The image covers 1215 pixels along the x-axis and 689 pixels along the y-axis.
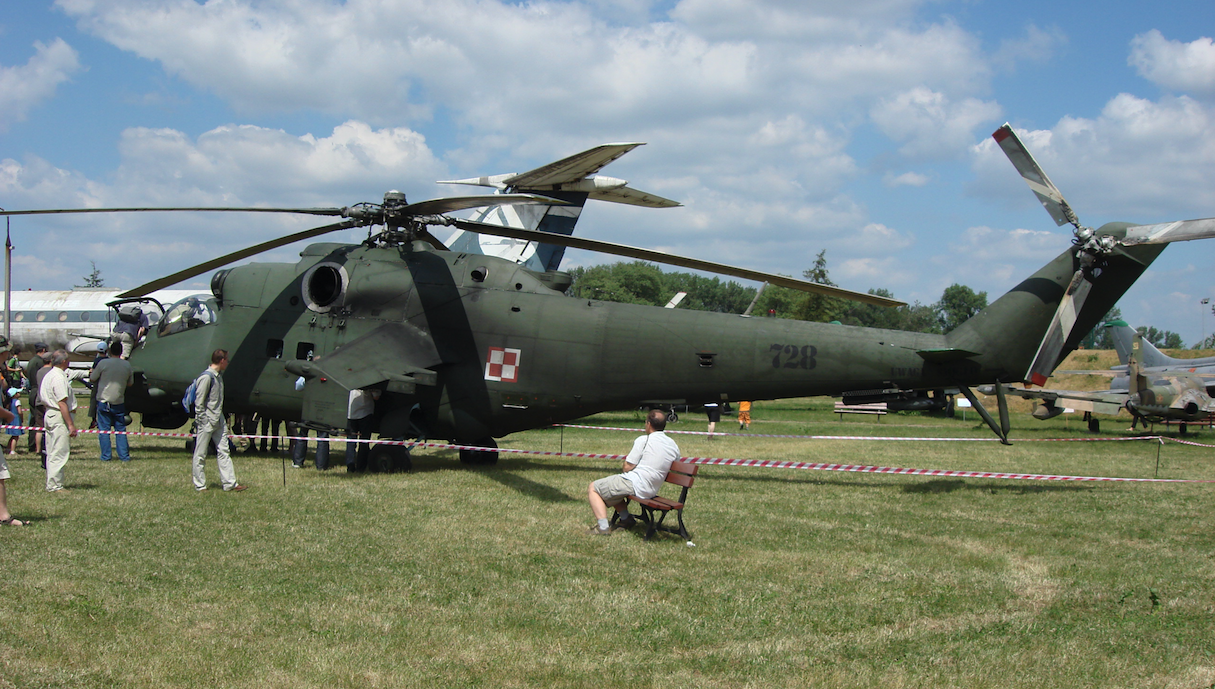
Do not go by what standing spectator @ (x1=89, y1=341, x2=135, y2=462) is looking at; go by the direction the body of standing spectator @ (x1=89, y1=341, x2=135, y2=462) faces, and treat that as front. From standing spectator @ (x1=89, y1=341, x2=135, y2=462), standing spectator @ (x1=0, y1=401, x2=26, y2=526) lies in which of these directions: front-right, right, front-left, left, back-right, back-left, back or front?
back

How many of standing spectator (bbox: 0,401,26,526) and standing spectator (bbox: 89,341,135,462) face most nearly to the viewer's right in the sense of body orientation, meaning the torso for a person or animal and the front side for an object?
1

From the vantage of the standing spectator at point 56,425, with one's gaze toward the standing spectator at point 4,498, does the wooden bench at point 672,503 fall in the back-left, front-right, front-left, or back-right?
front-left

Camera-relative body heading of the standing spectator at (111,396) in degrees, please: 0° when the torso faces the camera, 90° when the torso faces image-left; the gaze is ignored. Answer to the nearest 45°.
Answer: approximately 180°

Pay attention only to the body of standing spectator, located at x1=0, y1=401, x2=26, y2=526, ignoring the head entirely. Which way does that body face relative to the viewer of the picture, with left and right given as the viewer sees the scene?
facing to the right of the viewer

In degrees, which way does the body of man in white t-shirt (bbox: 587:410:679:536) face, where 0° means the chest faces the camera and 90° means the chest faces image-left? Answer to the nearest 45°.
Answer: approximately 135°

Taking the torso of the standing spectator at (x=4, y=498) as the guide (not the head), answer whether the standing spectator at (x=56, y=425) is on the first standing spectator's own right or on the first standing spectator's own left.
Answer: on the first standing spectator's own left

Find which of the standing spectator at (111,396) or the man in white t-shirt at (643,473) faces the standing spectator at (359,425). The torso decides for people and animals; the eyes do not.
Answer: the man in white t-shirt

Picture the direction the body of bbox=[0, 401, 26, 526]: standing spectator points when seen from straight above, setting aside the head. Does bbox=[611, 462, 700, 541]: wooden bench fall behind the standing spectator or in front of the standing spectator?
in front

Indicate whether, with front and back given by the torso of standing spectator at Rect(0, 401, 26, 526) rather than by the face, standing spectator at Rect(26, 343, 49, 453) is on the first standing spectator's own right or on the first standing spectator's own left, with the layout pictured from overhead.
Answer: on the first standing spectator's own left

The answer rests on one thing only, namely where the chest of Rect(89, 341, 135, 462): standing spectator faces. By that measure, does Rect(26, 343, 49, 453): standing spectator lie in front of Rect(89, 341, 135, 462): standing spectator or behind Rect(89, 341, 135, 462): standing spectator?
in front

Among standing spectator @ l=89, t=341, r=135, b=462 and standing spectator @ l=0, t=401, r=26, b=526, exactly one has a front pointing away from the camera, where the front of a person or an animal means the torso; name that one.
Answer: standing spectator @ l=89, t=341, r=135, b=462

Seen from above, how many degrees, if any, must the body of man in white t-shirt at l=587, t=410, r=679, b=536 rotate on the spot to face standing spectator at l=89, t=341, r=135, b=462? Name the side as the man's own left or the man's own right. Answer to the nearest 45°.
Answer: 0° — they already face them
